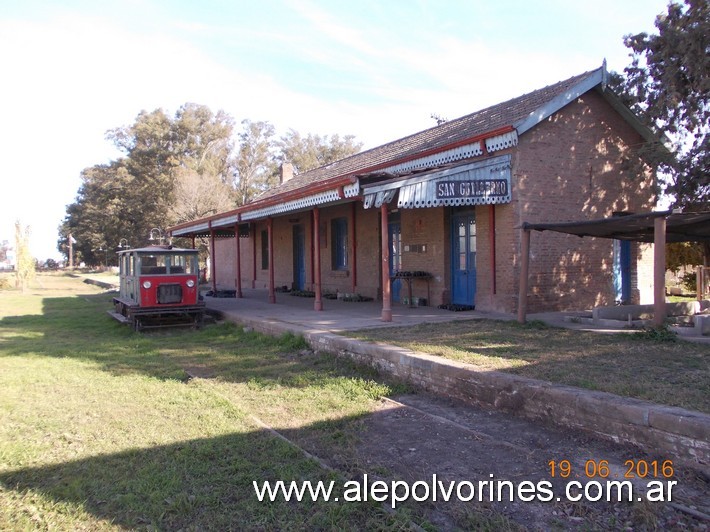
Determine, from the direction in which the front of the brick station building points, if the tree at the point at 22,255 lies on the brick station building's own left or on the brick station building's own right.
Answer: on the brick station building's own right

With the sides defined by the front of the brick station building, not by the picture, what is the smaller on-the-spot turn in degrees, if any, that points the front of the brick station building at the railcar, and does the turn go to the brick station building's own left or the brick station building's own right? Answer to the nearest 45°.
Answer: approximately 45° to the brick station building's own right

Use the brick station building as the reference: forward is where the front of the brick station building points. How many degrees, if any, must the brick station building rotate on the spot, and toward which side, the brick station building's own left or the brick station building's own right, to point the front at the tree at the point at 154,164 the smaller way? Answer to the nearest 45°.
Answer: approximately 90° to the brick station building's own right

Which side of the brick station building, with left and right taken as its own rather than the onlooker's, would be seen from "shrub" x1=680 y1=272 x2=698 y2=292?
back

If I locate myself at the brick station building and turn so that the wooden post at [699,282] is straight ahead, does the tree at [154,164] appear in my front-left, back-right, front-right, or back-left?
back-left

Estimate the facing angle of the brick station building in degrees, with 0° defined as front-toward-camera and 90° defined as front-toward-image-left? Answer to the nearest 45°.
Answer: approximately 45°

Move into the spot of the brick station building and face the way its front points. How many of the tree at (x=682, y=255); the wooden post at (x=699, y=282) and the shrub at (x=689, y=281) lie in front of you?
0

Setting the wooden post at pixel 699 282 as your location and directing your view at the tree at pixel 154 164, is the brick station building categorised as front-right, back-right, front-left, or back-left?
front-left

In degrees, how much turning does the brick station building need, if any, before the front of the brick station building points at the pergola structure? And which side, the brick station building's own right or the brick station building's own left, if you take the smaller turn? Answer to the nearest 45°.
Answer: approximately 90° to the brick station building's own left

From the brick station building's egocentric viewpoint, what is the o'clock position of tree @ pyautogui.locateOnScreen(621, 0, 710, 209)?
The tree is roughly at 7 o'clock from the brick station building.

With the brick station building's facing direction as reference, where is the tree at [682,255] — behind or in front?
behind

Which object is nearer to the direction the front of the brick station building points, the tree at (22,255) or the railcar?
the railcar

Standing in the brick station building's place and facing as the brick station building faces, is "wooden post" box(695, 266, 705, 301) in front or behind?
behind
